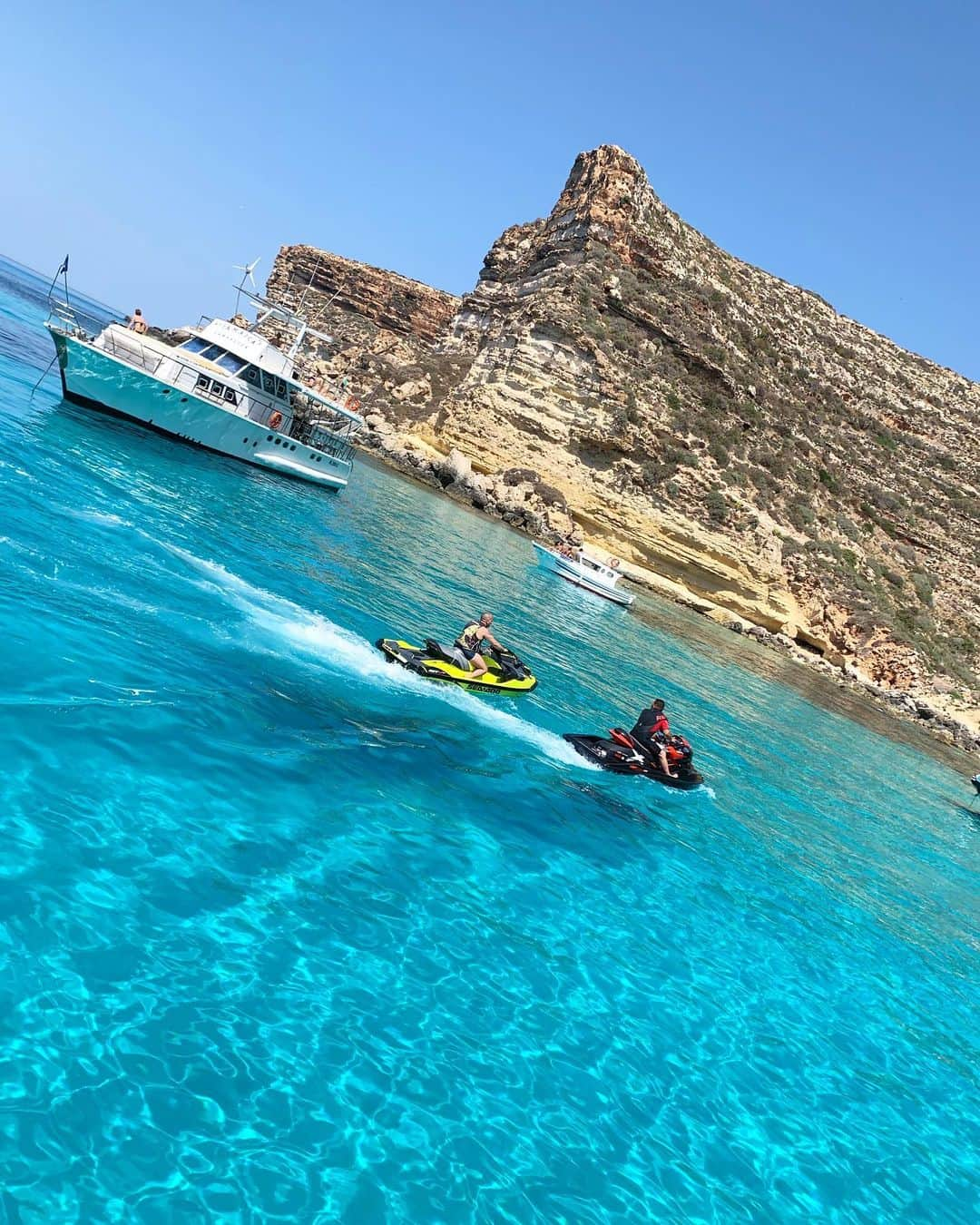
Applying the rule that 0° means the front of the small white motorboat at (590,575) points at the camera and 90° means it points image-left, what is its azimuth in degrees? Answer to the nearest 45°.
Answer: approximately 90°

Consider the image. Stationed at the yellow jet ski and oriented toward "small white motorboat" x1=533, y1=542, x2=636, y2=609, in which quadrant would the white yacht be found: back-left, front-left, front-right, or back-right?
front-left

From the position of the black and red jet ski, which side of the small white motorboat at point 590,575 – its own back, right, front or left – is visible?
left

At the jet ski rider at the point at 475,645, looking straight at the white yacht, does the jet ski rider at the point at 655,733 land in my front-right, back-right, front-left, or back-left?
back-right

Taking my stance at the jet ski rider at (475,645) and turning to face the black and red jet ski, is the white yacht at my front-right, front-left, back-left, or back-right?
back-left

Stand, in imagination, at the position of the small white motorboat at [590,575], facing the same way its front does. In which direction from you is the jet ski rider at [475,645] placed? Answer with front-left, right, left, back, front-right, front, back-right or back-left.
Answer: left

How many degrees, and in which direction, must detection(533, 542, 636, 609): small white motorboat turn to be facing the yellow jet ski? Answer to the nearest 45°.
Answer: approximately 90° to its left

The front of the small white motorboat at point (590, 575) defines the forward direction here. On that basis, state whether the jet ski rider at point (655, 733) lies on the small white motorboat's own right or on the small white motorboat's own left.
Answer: on the small white motorboat's own left

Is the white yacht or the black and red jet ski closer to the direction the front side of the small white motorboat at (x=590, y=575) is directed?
the white yacht
